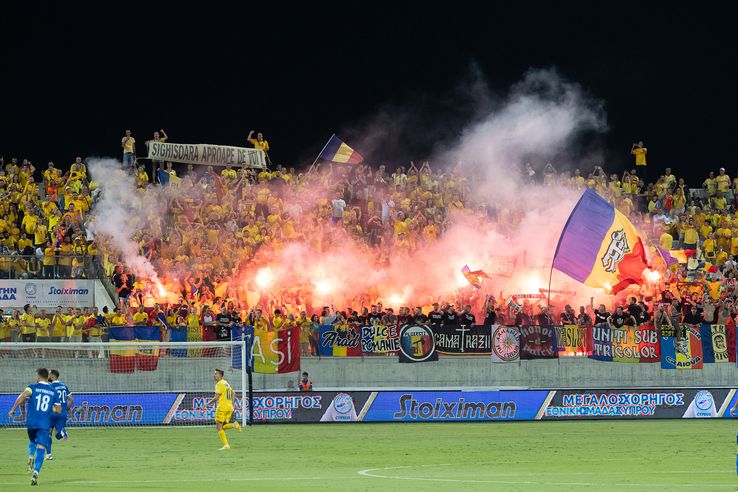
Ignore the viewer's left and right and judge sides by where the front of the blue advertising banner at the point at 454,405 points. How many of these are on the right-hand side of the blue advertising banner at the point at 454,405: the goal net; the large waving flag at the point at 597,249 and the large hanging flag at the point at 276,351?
2

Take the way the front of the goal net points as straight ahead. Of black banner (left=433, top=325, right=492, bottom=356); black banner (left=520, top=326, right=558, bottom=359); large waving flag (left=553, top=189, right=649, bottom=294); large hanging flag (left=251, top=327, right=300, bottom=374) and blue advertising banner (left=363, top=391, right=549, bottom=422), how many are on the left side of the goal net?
5

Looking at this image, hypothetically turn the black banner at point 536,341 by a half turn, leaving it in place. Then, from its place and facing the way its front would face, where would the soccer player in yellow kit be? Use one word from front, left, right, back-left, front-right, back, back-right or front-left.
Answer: back-left

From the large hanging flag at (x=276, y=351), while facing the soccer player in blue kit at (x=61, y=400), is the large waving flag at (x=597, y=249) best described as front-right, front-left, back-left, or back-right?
back-left

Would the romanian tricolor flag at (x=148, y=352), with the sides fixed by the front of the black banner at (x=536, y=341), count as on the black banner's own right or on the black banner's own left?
on the black banner's own right
